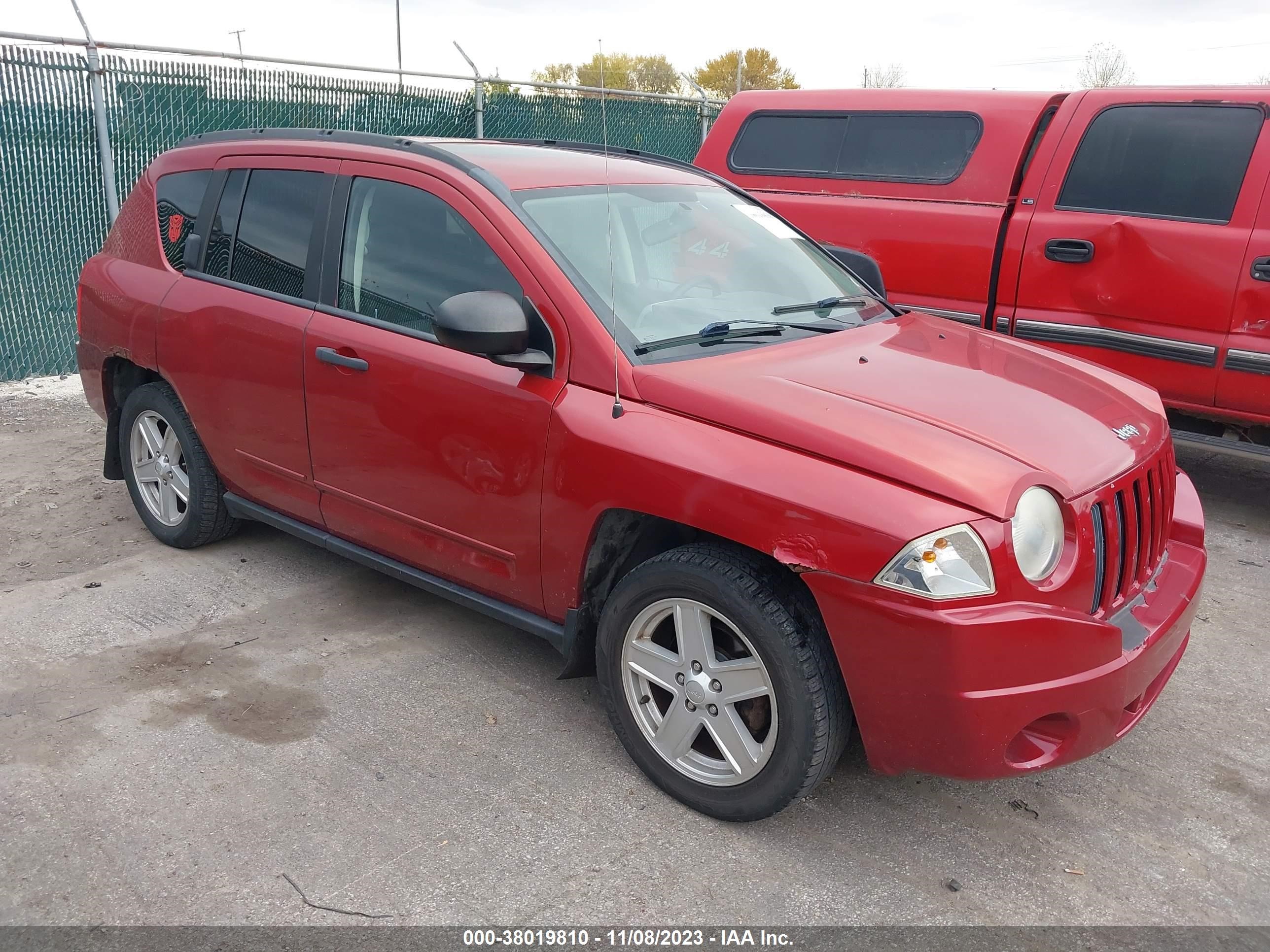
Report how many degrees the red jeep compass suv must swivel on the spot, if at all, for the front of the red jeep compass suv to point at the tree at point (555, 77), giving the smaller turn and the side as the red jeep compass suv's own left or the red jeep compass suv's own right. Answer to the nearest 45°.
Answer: approximately 135° to the red jeep compass suv's own left

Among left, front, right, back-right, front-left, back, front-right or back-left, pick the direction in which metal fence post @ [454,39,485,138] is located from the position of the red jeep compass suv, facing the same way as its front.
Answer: back-left

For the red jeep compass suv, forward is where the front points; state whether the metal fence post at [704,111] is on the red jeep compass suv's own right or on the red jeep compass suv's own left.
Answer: on the red jeep compass suv's own left

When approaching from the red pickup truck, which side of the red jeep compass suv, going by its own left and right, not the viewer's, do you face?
left

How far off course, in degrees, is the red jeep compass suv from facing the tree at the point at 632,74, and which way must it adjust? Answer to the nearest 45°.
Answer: approximately 135° to its left

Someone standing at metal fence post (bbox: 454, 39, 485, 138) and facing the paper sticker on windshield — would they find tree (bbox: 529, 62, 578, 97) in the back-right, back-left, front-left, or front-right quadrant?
back-left

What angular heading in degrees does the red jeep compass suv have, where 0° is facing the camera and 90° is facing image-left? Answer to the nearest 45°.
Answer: approximately 315°

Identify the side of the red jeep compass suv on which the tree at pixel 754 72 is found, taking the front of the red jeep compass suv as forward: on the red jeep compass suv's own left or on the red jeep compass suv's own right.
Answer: on the red jeep compass suv's own left
